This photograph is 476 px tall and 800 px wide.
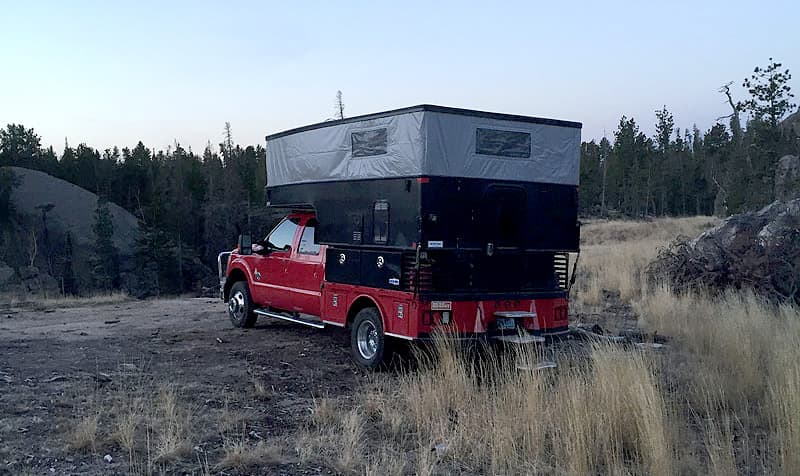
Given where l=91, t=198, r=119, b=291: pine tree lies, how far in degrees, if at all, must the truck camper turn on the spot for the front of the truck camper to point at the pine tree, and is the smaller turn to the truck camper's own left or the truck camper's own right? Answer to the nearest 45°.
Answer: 0° — it already faces it

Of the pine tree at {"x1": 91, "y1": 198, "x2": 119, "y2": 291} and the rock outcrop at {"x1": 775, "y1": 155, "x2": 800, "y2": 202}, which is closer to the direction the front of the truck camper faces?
the pine tree

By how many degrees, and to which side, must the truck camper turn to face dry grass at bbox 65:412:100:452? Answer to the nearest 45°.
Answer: approximately 90° to its left

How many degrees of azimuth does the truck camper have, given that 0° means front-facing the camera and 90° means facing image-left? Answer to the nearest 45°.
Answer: approximately 135°

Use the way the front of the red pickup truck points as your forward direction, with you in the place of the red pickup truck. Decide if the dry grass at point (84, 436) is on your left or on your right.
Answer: on your left

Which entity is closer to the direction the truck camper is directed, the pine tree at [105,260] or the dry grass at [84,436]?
the pine tree

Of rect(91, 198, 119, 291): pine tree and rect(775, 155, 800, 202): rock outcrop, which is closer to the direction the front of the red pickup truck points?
the pine tree

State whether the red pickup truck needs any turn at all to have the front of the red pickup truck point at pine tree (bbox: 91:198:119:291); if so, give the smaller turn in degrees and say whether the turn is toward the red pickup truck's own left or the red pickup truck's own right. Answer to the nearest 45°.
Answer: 0° — it already faces it
